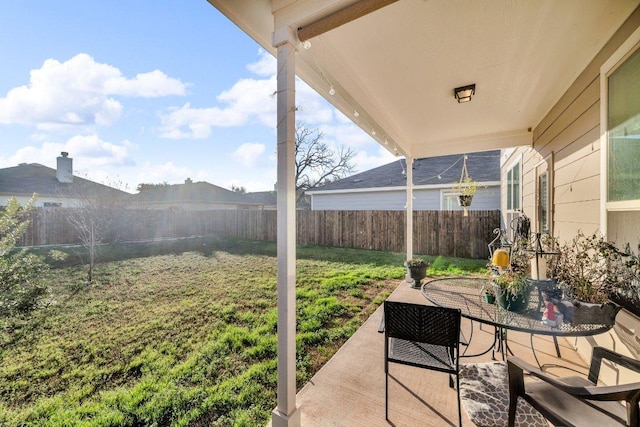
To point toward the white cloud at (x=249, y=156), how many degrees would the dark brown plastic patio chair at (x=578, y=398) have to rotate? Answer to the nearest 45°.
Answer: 0° — it already faces it

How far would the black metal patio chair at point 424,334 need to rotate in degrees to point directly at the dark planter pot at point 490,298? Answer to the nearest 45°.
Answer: approximately 45° to its right

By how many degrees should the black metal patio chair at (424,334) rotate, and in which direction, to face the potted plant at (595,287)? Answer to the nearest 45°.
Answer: approximately 90° to its right

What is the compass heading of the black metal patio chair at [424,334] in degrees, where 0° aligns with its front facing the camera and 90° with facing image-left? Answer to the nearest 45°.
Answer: approximately 180°

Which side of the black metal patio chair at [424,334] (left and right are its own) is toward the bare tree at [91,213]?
left

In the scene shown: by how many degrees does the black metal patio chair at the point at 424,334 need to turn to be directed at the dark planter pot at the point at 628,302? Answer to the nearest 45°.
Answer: approximately 90° to its right

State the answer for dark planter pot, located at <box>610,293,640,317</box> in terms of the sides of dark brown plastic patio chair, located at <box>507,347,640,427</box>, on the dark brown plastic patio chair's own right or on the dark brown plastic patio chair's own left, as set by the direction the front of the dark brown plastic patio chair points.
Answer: on the dark brown plastic patio chair's own right

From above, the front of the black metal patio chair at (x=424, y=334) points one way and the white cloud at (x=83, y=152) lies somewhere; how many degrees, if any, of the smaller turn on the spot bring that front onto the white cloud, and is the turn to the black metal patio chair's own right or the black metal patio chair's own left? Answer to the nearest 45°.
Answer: approximately 90° to the black metal patio chair's own left

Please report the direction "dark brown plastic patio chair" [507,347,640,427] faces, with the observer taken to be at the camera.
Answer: facing away from the viewer and to the left of the viewer

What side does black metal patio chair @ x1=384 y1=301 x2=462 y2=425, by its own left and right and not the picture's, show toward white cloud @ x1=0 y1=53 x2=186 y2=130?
left
